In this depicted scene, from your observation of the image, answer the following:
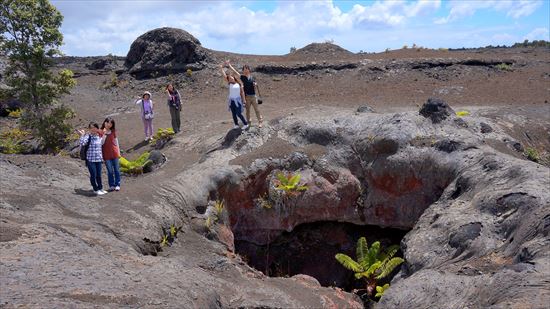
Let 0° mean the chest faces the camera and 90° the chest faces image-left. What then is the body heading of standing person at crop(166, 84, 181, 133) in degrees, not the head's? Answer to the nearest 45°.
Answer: approximately 0°

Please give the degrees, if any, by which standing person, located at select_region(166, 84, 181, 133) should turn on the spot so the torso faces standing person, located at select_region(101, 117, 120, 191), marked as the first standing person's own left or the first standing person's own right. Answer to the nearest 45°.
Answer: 0° — they already face them

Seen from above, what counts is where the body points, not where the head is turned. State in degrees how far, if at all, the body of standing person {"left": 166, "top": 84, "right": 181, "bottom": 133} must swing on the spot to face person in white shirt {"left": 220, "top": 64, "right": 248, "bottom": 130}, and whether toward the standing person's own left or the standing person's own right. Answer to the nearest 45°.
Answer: approximately 45° to the standing person's own left

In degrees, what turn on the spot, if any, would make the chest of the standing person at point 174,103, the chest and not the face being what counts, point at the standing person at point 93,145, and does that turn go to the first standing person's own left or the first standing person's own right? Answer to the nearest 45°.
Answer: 0° — they already face them

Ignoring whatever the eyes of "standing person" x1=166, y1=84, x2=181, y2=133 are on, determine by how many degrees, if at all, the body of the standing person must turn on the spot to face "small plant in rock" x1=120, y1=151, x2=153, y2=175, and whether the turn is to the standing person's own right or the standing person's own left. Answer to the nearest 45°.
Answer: approximately 45° to the standing person's own right

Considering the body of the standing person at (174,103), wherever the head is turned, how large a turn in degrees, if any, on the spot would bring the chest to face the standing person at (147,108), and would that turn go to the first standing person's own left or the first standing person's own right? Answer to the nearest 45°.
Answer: approximately 90° to the first standing person's own right

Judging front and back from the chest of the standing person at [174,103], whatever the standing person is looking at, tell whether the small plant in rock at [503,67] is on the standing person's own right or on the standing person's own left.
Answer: on the standing person's own left

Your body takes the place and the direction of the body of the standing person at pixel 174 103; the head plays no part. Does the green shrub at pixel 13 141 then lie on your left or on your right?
on your right

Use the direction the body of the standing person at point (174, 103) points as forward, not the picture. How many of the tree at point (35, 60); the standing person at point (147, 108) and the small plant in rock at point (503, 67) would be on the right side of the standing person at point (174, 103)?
2

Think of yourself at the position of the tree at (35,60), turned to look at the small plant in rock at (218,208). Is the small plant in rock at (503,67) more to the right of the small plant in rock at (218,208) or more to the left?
left
